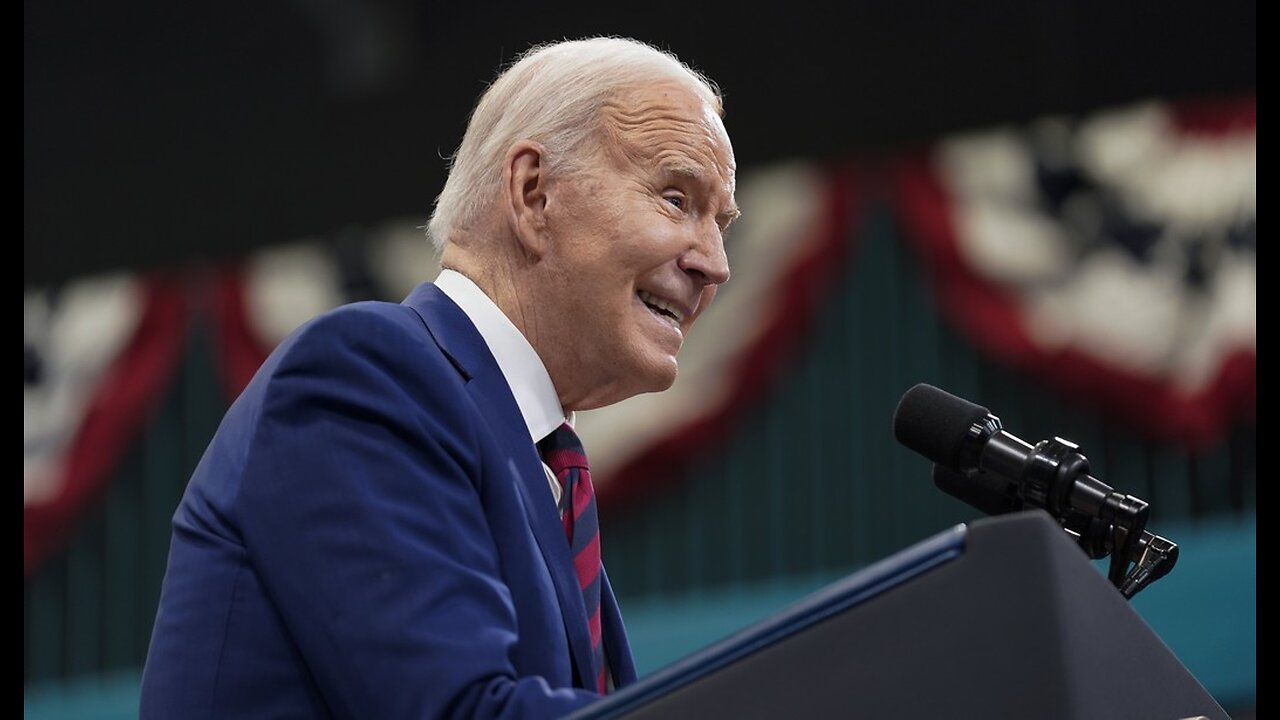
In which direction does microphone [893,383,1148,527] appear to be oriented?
to the viewer's left

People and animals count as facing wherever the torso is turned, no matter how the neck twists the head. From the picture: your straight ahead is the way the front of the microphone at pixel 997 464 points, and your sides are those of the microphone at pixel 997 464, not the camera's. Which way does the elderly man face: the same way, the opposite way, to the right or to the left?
the opposite way

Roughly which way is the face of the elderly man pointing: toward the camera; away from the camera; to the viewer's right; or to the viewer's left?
to the viewer's right

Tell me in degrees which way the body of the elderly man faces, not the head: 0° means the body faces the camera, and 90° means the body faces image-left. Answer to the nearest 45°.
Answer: approximately 270°

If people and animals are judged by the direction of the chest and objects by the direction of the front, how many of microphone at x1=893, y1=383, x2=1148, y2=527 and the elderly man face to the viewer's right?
1
